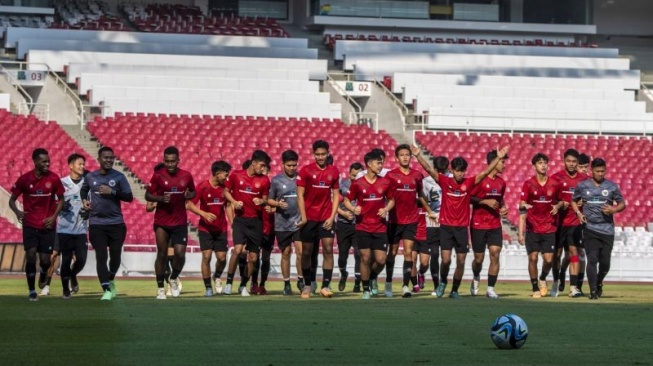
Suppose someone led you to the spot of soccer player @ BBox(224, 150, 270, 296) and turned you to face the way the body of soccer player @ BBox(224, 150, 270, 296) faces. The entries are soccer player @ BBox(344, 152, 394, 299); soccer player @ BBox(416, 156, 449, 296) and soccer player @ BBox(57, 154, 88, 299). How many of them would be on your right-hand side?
1

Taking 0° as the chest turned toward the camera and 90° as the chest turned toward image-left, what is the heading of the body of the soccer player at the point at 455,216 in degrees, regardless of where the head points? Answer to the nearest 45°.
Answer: approximately 0°

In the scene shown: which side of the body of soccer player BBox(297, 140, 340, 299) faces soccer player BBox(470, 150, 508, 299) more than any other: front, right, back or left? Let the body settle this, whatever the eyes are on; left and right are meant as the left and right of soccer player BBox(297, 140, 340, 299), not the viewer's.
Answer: left

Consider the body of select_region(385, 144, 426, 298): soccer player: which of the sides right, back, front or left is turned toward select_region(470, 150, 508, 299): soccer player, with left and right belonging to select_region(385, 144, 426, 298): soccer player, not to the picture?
left

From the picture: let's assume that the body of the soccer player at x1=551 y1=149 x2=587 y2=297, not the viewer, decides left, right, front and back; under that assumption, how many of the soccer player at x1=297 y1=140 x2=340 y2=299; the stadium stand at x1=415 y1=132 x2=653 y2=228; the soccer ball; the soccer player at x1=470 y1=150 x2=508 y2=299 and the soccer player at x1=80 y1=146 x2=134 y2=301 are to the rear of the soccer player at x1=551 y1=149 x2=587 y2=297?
1

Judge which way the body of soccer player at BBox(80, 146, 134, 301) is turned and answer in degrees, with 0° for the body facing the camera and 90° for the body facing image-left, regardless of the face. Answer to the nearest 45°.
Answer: approximately 0°

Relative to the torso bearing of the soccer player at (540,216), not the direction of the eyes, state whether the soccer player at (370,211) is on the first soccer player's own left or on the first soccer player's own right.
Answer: on the first soccer player's own right
